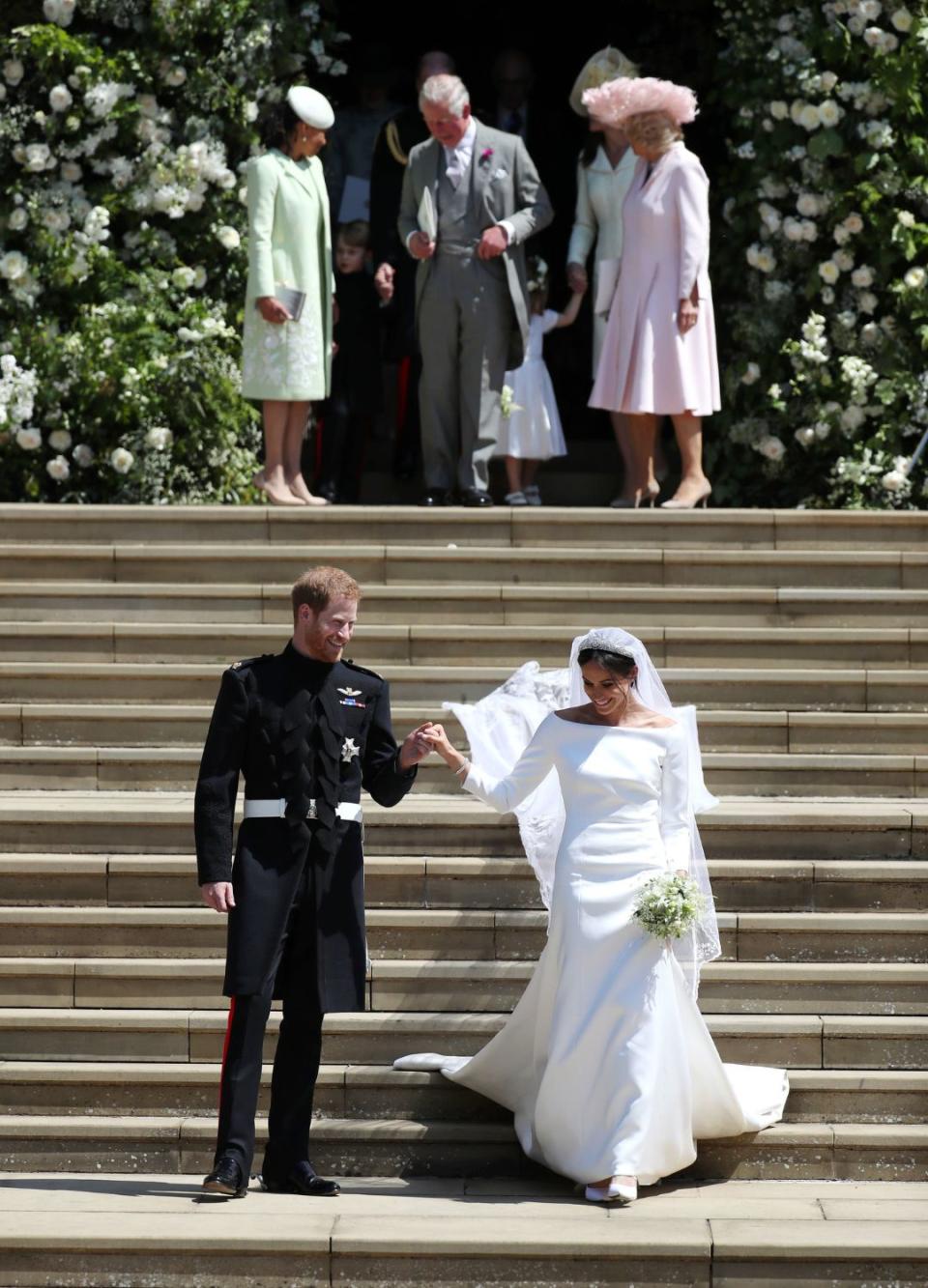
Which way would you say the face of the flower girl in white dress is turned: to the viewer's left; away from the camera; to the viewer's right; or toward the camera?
away from the camera

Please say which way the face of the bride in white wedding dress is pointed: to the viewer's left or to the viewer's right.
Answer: to the viewer's left

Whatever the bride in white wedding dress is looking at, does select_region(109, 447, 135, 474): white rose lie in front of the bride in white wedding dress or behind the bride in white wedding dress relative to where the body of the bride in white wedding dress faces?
behind

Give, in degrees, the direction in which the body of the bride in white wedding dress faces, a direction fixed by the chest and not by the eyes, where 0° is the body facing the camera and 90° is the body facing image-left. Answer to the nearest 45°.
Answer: approximately 0°

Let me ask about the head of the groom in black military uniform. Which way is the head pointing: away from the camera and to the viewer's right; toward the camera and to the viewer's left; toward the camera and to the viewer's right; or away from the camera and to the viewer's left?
toward the camera and to the viewer's right

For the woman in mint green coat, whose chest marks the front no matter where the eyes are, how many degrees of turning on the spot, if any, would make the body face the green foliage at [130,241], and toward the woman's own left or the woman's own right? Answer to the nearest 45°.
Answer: approximately 180°

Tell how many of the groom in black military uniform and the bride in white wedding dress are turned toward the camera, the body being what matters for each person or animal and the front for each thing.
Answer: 2

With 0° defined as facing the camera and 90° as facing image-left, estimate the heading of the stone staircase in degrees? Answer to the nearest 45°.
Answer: approximately 0°

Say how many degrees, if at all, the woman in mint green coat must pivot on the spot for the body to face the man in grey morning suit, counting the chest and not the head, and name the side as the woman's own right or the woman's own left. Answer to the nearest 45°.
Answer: approximately 45° to the woman's own left

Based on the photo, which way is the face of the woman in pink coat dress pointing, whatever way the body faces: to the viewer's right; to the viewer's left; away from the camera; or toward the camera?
to the viewer's left

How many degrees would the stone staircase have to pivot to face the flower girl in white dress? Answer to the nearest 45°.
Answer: approximately 180°
